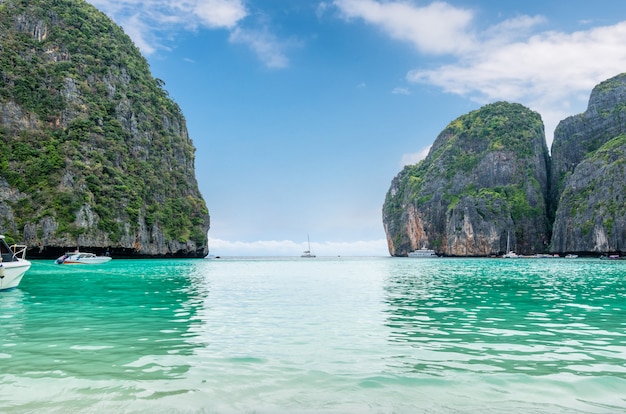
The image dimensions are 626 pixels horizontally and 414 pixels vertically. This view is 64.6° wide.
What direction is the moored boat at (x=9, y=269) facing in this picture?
to the viewer's right
